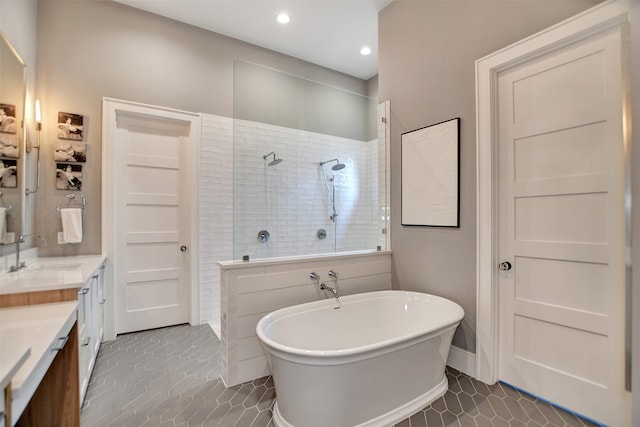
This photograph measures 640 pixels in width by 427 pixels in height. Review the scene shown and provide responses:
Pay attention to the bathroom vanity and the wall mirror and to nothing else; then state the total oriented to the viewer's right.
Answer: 2

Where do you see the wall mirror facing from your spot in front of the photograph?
facing to the right of the viewer

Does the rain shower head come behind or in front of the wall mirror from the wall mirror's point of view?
in front

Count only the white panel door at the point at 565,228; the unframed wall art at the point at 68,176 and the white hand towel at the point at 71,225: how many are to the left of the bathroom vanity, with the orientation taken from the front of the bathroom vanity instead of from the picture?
2

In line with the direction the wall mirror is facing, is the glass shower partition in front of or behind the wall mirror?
in front

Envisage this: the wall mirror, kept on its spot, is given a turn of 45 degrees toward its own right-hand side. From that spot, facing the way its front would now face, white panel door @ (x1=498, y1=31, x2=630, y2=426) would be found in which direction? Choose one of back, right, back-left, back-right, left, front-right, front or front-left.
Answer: front

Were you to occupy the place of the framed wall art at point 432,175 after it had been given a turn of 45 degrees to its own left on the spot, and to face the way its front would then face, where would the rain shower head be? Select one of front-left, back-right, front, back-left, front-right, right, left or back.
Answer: right

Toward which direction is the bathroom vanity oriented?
to the viewer's right

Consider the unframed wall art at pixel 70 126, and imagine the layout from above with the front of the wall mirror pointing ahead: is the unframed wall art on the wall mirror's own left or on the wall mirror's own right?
on the wall mirror's own left

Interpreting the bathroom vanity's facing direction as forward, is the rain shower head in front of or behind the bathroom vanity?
in front
